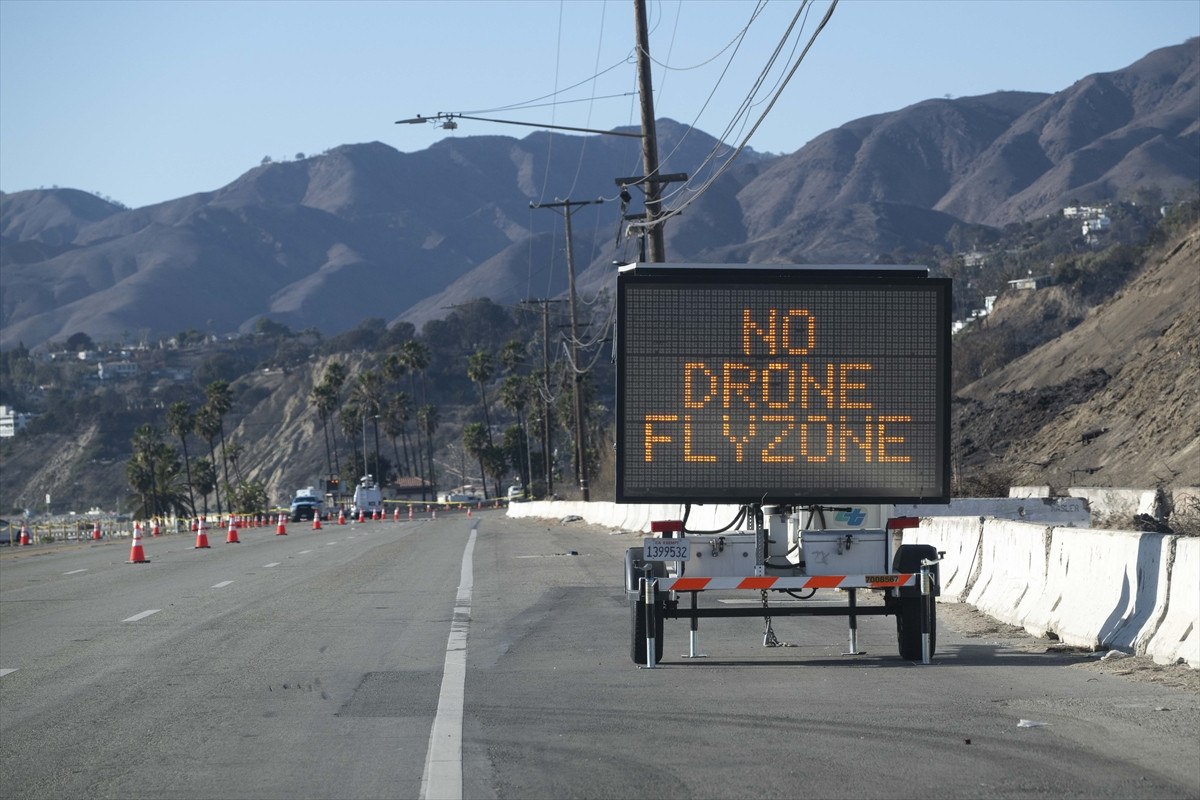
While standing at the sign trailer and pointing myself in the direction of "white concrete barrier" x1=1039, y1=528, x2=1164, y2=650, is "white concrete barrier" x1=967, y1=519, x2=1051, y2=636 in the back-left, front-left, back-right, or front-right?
front-left

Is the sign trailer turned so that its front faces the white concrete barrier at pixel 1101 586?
no

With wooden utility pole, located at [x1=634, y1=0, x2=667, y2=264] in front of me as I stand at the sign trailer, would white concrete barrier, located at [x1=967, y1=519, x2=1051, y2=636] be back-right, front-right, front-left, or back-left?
front-right

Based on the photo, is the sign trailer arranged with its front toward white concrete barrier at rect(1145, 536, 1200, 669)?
no

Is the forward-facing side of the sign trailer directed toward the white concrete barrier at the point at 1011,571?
no
